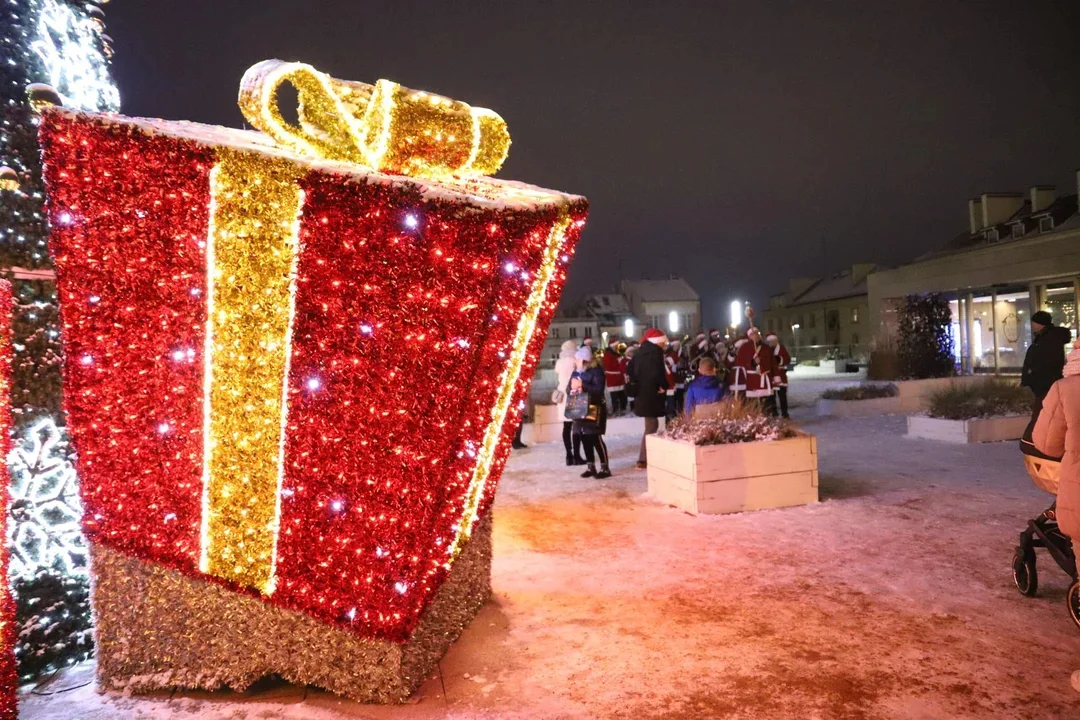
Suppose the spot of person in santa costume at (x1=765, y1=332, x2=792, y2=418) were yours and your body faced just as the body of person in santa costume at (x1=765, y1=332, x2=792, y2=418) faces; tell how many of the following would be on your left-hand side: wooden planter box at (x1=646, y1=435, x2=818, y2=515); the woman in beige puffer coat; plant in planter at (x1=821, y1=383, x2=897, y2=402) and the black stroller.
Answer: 3

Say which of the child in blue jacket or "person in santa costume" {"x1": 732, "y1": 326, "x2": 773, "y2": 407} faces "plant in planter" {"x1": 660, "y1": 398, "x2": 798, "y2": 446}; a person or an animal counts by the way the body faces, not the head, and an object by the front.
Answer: the person in santa costume

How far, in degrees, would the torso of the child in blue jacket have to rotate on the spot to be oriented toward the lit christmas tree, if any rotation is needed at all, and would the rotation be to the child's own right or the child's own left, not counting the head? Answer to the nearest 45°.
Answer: approximately 135° to the child's own left

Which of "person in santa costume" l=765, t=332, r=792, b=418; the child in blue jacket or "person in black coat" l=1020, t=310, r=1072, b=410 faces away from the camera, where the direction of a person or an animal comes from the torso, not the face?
the child in blue jacket

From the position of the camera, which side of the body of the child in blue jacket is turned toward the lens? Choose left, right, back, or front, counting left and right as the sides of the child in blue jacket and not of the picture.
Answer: back

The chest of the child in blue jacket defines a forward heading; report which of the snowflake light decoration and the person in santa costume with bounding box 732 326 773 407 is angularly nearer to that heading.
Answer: the person in santa costume

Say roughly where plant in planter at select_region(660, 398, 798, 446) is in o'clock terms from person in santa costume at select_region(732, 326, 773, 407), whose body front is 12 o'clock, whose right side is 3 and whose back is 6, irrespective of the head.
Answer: The plant in planter is roughly at 12 o'clock from the person in santa costume.

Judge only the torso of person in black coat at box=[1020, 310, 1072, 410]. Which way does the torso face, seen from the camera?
to the viewer's left

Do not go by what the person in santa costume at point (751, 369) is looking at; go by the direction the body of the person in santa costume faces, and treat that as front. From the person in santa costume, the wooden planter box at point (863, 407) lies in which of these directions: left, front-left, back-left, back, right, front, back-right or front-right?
back-left

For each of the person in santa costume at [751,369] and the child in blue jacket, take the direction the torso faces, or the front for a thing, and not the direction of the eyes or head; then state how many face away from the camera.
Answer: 1

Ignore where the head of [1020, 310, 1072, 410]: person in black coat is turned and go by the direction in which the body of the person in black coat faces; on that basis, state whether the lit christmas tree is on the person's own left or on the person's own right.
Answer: on the person's own left

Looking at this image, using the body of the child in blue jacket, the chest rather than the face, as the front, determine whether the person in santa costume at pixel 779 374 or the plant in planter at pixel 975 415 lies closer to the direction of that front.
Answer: the person in santa costume

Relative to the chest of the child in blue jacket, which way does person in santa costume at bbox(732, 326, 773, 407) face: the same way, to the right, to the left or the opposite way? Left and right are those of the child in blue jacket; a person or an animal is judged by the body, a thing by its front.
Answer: the opposite way

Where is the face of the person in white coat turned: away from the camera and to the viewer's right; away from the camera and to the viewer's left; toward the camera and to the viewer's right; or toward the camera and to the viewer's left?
away from the camera and to the viewer's right
